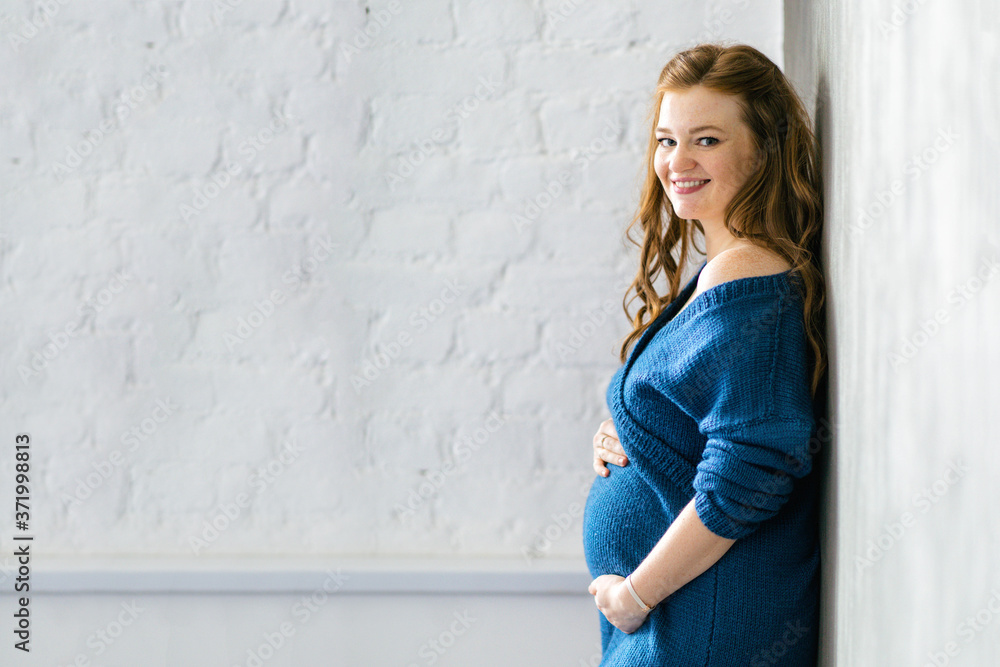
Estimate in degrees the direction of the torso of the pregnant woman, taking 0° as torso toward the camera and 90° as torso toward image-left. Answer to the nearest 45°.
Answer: approximately 90°
